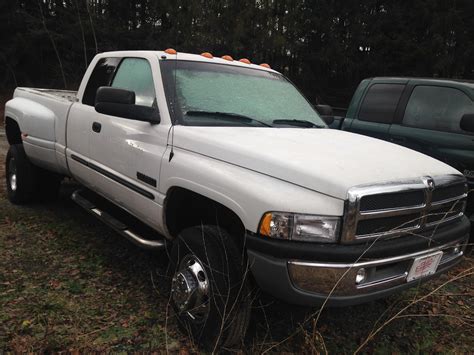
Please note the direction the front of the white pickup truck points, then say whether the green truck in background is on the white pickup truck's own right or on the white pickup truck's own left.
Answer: on the white pickup truck's own left

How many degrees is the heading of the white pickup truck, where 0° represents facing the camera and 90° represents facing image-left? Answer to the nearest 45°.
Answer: approximately 315°
